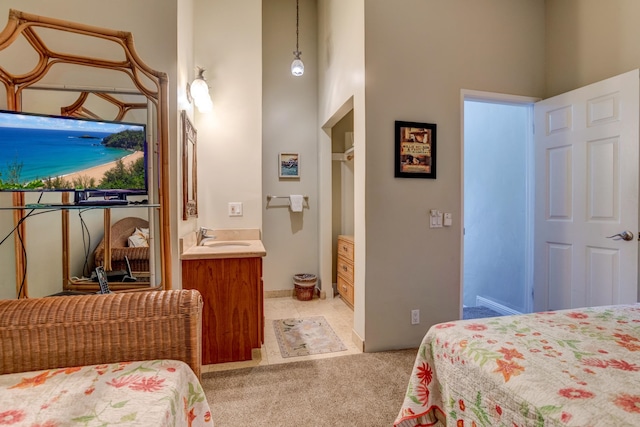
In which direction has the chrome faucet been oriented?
to the viewer's right

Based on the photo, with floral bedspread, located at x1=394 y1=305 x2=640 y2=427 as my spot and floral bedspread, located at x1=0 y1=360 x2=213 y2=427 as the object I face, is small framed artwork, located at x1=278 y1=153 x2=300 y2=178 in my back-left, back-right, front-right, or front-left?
front-right

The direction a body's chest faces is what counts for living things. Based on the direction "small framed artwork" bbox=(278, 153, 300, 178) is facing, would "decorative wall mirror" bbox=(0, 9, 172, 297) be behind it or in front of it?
in front

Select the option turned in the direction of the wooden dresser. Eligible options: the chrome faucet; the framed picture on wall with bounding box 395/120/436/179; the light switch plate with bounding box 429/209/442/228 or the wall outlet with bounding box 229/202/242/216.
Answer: the chrome faucet

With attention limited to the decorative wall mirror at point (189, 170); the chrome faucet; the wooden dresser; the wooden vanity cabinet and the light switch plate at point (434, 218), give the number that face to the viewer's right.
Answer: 3

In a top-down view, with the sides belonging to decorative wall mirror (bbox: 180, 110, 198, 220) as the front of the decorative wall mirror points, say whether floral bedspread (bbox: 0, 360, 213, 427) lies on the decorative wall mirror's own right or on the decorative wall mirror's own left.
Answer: on the decorative wall mirror's own right

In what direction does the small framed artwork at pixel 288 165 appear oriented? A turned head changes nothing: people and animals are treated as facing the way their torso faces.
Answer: toward the camera

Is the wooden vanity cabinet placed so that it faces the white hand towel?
no

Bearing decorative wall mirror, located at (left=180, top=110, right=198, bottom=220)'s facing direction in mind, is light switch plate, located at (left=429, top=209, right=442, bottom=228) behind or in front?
in front

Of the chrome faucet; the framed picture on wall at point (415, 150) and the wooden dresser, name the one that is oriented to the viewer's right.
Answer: the chrome faucet

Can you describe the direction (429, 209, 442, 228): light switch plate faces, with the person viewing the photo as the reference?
facing the viewer

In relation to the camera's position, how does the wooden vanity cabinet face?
facing to the right of the viewer

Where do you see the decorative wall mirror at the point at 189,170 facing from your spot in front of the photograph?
facing to the right of the viewer

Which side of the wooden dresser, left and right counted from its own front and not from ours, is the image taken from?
left

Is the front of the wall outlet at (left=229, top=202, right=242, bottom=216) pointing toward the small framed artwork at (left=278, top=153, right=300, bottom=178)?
no
